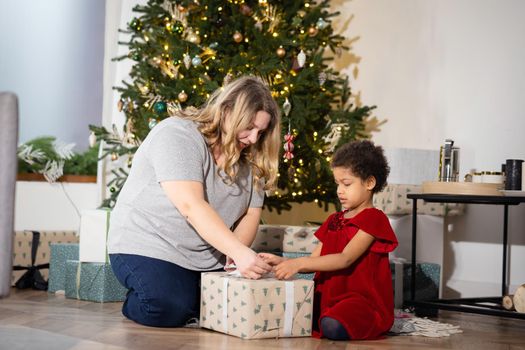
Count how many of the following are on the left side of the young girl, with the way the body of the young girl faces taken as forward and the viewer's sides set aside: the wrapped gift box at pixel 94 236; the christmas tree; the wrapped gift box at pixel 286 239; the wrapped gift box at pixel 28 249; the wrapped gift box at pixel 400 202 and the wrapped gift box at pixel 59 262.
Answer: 0

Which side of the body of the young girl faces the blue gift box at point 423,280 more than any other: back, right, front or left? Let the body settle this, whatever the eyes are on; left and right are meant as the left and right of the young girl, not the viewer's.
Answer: back

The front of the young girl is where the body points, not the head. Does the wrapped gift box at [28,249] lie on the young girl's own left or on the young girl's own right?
on the young girl's own right

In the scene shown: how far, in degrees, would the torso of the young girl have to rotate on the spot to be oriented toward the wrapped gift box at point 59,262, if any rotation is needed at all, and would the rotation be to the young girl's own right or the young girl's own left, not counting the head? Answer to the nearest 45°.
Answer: approximately 90° to the young girl's own right

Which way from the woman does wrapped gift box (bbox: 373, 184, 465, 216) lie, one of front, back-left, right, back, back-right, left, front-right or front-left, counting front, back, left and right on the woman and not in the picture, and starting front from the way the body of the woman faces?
left

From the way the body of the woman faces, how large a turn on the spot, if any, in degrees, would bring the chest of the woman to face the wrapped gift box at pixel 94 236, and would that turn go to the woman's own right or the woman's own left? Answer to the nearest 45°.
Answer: approximately 180°

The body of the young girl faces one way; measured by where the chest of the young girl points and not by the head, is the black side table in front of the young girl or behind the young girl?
behind

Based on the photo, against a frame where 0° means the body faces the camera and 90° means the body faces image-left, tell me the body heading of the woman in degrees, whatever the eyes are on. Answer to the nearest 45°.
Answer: approximately 315°

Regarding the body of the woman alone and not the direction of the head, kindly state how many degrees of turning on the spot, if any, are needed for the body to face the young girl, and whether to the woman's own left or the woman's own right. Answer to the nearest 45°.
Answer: approximately 45° to the woman's own left

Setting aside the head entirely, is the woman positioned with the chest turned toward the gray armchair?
no

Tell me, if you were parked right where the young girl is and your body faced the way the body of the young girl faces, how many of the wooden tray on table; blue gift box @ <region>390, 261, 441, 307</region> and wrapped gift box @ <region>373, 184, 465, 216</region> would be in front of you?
0

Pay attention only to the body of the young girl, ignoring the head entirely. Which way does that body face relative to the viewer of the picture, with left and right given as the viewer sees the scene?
facing the viewer and to the left of the viewer

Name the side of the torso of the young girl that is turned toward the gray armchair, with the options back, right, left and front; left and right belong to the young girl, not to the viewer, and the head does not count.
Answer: front

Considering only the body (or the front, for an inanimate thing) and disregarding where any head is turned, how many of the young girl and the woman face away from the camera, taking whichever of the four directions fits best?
0

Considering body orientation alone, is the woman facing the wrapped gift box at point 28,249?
no

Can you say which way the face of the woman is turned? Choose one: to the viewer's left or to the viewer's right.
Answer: to the viewer's right
